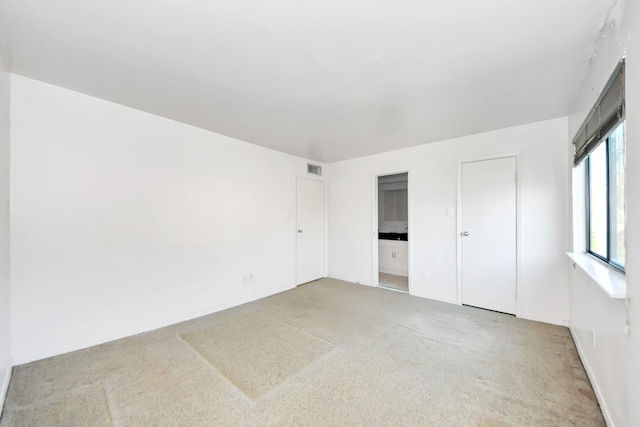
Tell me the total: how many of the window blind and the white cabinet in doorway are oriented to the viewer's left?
1

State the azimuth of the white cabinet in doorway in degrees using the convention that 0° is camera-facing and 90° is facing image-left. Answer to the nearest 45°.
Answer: approximately 0°

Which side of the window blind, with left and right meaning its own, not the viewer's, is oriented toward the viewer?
left

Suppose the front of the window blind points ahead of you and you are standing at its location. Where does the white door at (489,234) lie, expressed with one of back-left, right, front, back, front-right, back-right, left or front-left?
front-right

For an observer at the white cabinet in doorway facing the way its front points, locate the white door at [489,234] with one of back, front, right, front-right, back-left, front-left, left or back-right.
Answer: front-left

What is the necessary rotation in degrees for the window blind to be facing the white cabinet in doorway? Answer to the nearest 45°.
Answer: approximately 45° to its right

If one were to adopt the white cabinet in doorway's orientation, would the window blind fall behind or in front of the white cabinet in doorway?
in front
